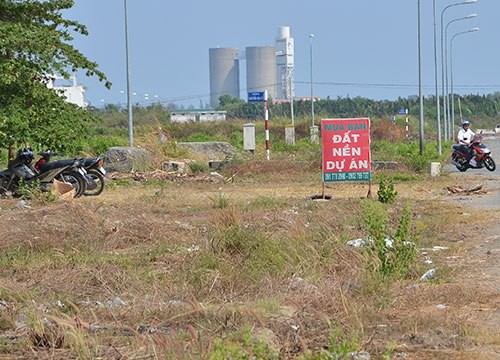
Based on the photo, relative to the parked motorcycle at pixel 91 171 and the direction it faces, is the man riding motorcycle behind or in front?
behind

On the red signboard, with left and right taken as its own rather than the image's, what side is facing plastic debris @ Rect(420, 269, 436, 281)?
front

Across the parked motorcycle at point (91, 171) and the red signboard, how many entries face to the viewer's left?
1

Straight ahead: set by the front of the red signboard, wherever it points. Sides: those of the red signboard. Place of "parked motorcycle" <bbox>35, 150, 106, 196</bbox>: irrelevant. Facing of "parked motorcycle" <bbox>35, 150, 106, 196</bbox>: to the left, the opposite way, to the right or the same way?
to the right

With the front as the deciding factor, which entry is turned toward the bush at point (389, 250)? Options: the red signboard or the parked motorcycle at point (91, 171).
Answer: the red signboard

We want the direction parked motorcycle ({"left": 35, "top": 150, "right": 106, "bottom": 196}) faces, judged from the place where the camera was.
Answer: facing to the left of the viewer

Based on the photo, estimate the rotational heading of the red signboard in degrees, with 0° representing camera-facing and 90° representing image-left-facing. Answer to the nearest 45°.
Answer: approximately 0°

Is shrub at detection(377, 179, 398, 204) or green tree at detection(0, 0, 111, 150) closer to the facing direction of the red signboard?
the shrub

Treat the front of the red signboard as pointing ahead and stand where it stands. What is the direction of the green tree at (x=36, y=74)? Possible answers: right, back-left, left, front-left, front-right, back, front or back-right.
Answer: right

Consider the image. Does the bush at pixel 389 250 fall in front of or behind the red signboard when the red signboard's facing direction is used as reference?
in front
